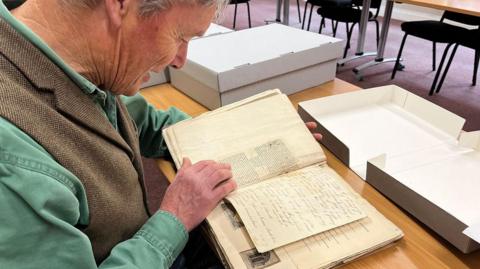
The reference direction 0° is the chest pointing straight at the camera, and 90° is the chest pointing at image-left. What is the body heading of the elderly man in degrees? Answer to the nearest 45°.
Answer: approximately 270°

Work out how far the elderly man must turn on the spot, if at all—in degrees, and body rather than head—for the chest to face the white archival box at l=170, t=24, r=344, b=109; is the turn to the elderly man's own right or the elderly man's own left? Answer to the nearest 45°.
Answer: approximately 45° to the elderly man's own left

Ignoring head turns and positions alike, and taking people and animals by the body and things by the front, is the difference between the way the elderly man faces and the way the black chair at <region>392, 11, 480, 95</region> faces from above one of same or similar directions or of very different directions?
very different directions

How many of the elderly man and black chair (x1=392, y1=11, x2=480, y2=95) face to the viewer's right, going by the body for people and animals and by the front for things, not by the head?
1

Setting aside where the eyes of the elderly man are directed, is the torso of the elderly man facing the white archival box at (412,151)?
yes
